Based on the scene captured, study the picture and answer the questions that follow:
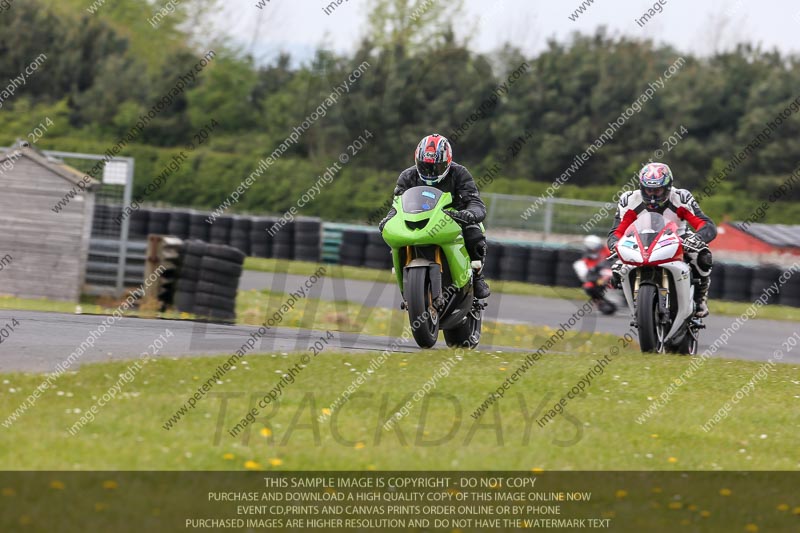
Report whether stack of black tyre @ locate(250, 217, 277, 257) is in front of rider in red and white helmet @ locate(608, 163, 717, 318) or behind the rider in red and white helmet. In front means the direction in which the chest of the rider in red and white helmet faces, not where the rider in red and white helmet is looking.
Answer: behind

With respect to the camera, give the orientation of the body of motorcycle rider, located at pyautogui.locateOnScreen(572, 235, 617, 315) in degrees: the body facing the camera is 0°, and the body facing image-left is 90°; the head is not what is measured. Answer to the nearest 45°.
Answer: approximately 45°

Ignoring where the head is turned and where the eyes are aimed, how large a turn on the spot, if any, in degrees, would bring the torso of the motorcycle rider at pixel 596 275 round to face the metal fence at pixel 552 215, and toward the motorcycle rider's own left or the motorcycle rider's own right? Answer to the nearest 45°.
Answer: approximately 135° to the motorcycle rider's own right

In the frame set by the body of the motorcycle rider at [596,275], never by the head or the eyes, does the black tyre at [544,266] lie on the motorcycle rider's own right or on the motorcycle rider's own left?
on the motorcycle rider's own right

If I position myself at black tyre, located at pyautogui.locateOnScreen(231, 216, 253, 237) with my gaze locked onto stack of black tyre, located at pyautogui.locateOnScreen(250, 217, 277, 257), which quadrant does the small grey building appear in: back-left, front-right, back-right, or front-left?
back-right

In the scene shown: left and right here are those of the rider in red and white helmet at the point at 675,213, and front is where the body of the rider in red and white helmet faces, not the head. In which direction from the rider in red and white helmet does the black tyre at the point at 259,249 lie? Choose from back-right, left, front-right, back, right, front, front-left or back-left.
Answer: back-right

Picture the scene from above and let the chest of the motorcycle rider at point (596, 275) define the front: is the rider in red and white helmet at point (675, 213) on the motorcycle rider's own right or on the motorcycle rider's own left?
on the motorcycle rider's own left

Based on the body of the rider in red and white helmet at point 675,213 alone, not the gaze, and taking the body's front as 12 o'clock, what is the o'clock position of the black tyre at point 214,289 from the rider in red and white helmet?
The black tyre is roughly at 4 o'clock from the rider in red and white helmet.

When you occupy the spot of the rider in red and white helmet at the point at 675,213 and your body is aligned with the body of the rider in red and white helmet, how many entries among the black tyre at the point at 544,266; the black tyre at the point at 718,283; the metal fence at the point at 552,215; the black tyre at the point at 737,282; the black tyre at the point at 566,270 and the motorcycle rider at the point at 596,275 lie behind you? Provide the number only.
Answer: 6

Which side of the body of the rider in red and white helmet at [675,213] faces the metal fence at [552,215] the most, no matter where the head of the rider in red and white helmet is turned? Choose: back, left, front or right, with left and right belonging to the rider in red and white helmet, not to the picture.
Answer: back

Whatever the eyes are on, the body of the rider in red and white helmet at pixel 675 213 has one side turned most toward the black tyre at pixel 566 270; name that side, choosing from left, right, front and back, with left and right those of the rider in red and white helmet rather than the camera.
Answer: back

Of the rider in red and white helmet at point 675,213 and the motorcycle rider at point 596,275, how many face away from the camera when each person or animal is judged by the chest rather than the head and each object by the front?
0
